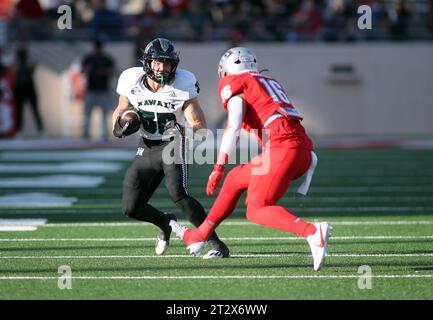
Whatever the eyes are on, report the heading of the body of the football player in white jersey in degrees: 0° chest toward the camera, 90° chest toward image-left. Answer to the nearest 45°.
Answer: approximately 0°

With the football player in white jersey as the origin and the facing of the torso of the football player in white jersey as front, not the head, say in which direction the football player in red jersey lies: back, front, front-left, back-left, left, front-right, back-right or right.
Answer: front-left
